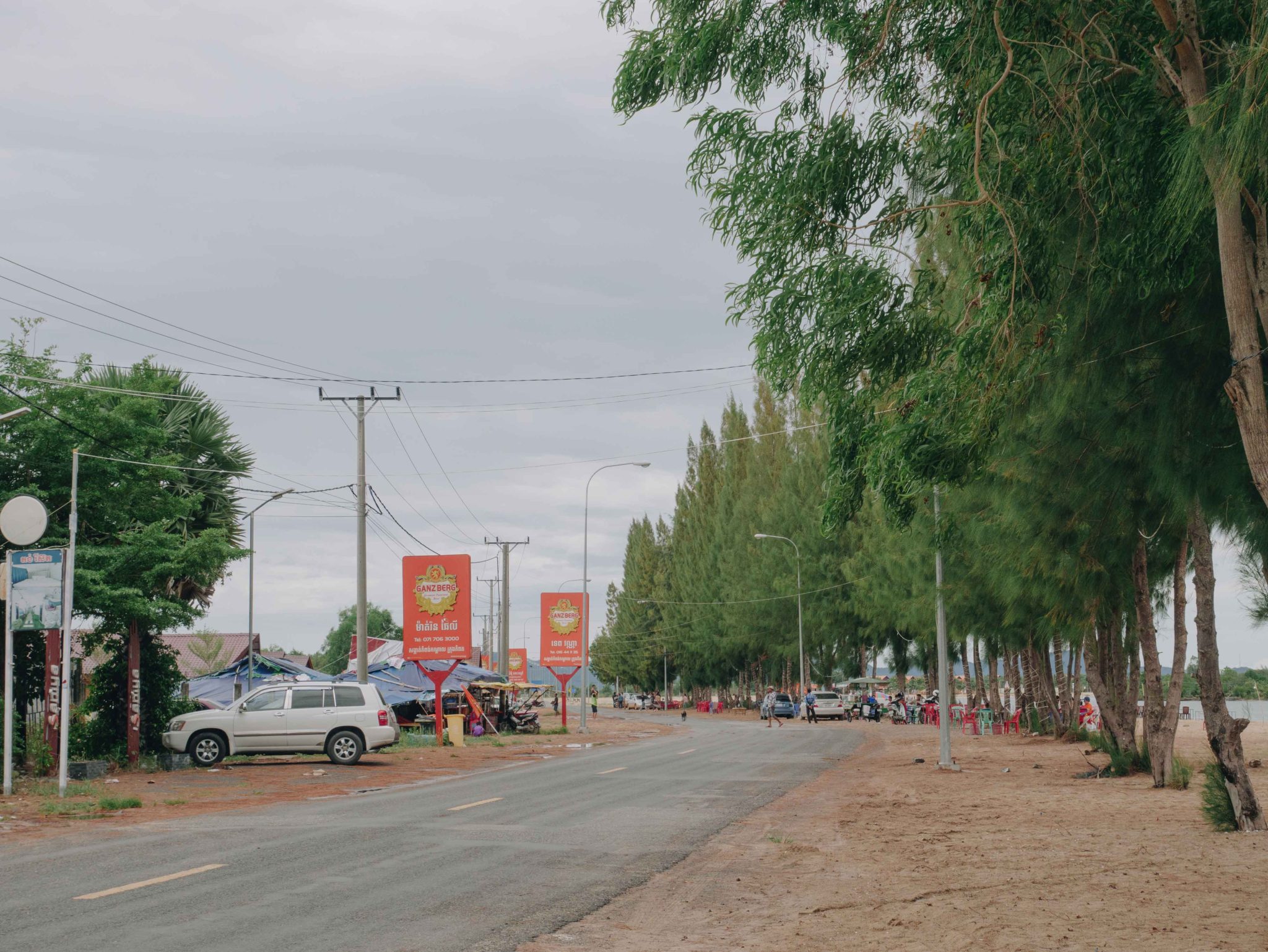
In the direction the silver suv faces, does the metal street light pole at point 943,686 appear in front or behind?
behind

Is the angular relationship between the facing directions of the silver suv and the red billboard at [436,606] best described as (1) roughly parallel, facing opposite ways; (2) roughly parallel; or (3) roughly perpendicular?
roughly perpendicular

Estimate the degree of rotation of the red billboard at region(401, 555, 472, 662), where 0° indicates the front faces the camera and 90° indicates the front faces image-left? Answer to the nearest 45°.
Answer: approximately 0°

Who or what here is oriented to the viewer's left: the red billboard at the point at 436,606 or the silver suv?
the silver suv

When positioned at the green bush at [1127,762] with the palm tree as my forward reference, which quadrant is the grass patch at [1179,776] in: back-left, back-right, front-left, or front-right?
back-left

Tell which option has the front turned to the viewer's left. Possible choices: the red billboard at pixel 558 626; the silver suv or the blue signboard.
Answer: the silver suv

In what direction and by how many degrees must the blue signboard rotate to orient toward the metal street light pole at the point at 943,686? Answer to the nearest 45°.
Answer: approximately 90° to its left

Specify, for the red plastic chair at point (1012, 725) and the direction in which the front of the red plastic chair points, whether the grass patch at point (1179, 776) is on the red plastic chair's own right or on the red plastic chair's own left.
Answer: on the red plastic chair's own left
